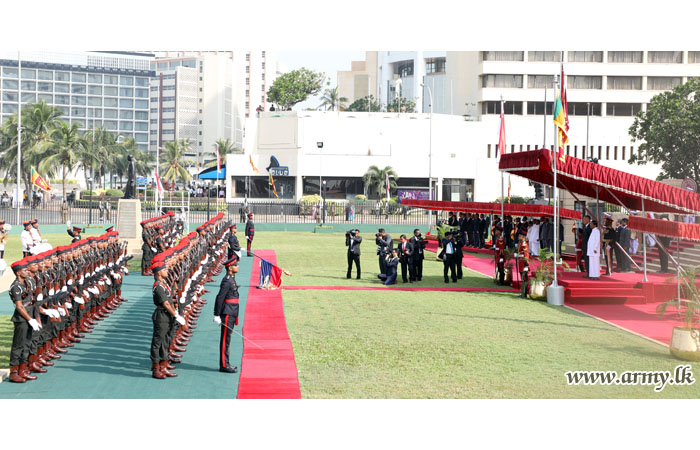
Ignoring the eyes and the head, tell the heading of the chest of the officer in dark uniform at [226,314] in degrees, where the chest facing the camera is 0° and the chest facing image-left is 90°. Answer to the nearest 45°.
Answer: approximately 270°

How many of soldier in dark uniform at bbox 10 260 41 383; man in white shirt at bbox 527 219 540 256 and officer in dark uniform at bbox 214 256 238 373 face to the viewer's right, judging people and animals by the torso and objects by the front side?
2

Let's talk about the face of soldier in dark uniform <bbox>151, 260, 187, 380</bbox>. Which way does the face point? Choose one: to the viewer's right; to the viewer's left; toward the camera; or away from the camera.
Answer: to the viewer's right

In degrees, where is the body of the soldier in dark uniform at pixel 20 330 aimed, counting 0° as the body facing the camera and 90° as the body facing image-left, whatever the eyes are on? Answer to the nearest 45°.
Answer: approximately 270°

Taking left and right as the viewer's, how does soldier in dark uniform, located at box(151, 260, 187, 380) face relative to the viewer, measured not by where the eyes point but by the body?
facing to the right of the viewer

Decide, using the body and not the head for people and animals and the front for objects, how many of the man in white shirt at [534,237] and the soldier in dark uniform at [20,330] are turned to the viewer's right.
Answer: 1

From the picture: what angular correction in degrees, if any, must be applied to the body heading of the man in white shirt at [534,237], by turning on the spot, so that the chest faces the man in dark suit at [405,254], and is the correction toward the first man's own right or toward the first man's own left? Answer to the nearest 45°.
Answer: approximately 45° to the first man's own left
